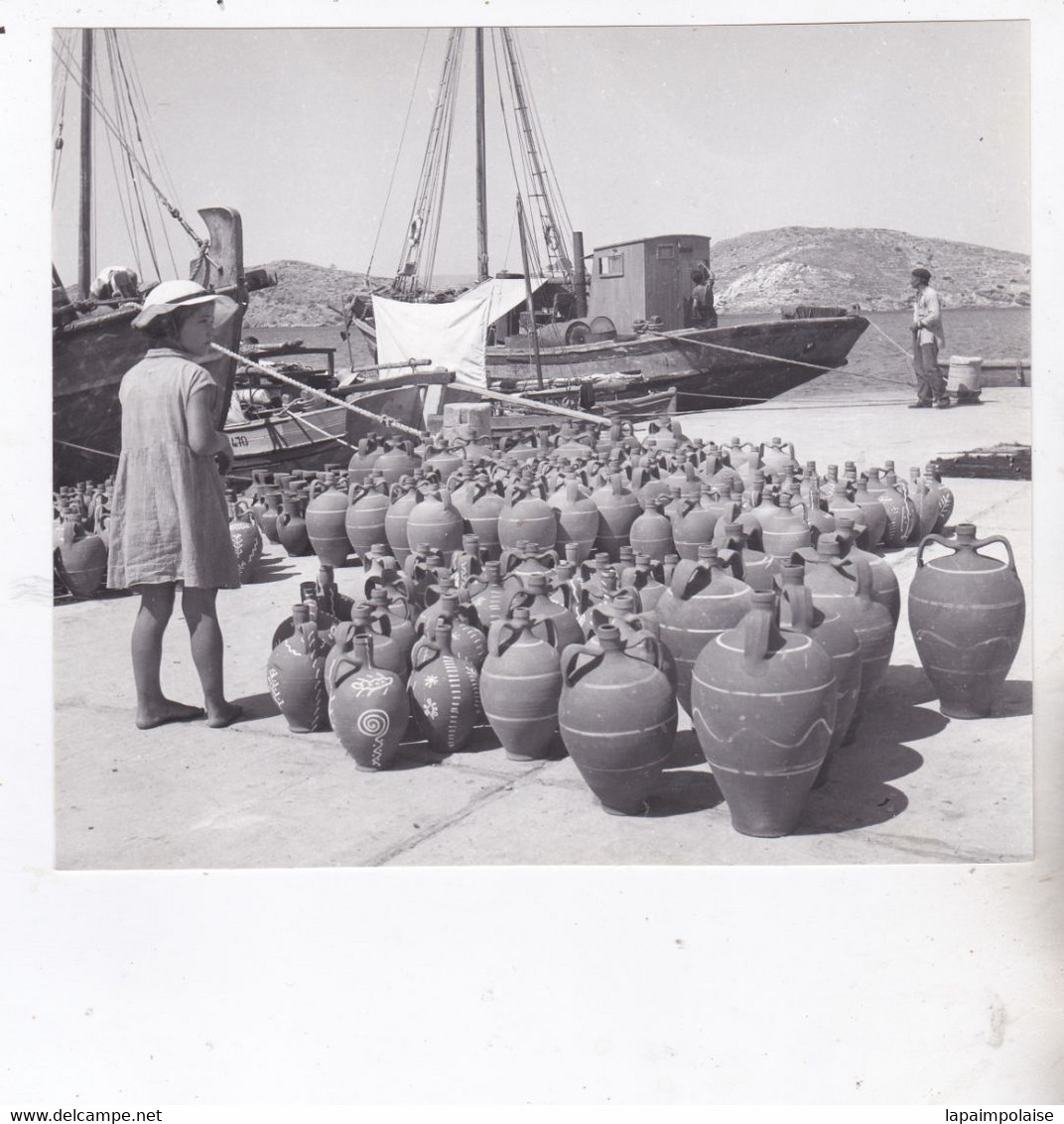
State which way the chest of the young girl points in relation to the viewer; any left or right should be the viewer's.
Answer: facing away from the viewer and to the right of the viewer

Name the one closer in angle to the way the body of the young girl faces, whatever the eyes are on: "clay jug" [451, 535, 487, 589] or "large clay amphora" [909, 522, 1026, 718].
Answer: the clay jug

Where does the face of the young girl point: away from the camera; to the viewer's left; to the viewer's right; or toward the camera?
to the viewer's right
